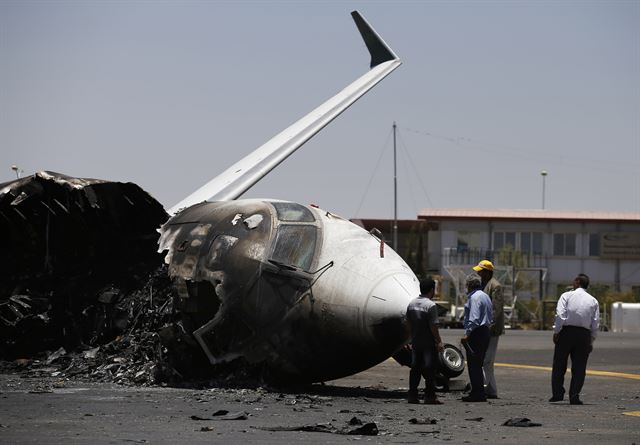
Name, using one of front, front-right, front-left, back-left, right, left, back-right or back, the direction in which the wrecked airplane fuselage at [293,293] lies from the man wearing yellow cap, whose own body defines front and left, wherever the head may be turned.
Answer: front-left

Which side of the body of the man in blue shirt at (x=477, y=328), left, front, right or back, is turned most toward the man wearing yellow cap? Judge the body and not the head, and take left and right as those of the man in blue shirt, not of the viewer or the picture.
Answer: right

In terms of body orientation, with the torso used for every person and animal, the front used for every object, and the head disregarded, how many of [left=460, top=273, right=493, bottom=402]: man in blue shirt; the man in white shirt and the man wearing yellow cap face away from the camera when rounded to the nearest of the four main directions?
1

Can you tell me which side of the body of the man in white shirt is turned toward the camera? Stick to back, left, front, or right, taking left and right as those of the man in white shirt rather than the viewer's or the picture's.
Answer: back

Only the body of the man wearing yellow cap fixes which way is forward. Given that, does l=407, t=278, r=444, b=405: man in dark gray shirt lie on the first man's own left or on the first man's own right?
on the first man's own left

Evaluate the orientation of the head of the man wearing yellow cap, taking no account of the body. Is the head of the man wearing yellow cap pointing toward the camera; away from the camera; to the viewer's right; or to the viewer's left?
to the viewer's left

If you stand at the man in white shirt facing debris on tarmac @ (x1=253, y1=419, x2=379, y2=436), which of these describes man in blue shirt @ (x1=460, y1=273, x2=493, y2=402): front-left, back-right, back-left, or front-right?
front-right

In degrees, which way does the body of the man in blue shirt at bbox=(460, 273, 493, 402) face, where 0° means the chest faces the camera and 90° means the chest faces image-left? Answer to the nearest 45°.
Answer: approximately 90°

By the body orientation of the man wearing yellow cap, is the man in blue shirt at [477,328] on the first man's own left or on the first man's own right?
on the first man's own left

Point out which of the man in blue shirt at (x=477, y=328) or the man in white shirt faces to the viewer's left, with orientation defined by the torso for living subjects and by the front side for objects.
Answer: the man in blue shirt

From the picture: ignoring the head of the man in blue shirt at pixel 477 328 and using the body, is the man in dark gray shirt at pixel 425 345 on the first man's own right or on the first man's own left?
on the first man's own left

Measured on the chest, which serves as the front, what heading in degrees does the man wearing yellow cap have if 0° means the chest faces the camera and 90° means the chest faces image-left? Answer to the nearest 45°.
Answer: approximately 90°

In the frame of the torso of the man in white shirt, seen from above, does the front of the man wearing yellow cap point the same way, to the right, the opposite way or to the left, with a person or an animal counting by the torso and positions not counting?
to the left

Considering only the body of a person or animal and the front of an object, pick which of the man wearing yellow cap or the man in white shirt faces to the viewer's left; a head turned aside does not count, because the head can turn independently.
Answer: the man wearing yellow cap
